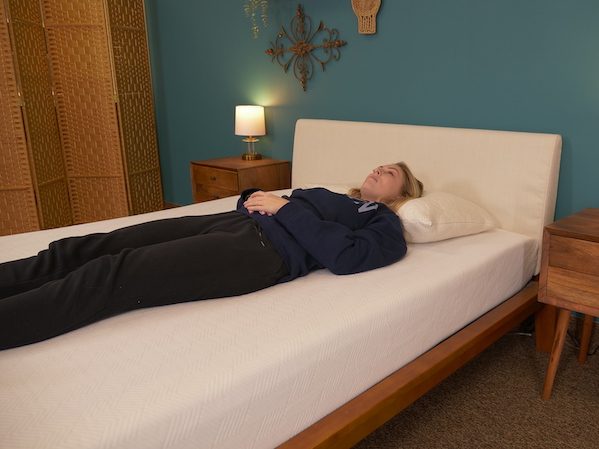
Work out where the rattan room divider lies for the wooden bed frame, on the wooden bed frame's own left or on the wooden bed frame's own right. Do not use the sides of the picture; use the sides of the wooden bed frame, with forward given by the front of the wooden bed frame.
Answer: on the wooden bed frame's own right

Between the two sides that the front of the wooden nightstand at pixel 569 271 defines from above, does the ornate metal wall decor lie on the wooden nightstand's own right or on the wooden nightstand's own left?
on the wooden nightstand's own right

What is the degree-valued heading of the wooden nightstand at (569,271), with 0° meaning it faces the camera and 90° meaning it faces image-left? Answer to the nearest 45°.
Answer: approximately 45°

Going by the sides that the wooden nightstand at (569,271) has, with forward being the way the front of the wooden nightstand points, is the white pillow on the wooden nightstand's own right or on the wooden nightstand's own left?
on the wooden nightstand's own right

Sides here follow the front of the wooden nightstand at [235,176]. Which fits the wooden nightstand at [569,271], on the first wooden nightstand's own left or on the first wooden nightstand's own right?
on the first wooden nightstand's own left

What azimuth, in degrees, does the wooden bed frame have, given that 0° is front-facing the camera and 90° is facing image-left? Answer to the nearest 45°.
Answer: approximately 45°

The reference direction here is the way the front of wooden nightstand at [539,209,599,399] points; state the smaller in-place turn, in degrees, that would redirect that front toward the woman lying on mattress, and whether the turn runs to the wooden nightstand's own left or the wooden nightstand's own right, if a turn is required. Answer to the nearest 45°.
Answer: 0° — it already faces them
